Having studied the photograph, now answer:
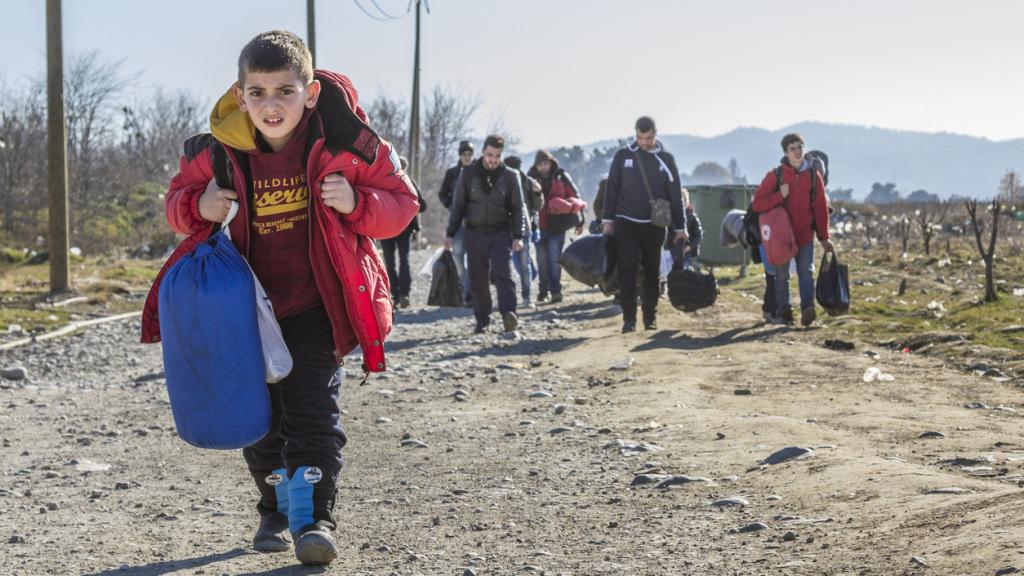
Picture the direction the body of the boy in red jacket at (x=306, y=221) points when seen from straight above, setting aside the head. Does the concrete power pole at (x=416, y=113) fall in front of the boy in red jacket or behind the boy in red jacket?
behind

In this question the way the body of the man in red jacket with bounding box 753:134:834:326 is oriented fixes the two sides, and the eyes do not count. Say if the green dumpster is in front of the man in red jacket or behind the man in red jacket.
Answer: behind

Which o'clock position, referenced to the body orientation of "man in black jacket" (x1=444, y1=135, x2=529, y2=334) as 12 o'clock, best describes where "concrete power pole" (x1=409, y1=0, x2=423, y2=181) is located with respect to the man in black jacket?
The concrete power pole is roughly at 6 o'clock from the man in black jacket.

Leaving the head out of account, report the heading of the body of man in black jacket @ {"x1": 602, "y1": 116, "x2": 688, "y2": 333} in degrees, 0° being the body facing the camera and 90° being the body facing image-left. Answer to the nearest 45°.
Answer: approximately 0°

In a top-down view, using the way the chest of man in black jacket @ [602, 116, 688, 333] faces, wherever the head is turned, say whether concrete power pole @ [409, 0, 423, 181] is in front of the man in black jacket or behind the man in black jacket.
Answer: behind

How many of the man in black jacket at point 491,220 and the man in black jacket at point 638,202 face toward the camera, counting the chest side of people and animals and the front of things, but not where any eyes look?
2

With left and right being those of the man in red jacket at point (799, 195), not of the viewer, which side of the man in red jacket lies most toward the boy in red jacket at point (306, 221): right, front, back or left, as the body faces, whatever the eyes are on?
front
